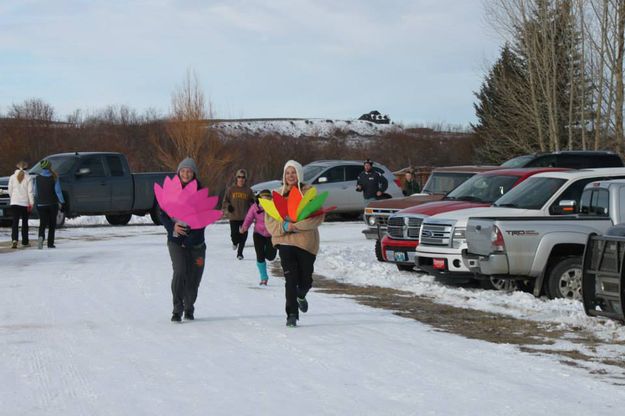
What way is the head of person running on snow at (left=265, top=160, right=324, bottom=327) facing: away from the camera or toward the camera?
toward the camera

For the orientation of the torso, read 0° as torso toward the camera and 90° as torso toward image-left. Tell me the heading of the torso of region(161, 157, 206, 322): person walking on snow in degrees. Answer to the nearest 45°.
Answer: approximately 0°

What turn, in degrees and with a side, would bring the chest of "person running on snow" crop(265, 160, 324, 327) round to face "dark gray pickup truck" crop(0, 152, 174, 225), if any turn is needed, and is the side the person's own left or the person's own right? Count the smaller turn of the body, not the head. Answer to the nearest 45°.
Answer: approximately 180°

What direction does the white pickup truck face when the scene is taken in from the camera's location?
facing the viewer and to the left of the viewer

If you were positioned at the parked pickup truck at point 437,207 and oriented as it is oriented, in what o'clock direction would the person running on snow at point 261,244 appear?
The person running on snow is roughly at 12 o'clock from the parked pickup truck.

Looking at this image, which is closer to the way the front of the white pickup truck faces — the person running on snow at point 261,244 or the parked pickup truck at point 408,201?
the person running on snow

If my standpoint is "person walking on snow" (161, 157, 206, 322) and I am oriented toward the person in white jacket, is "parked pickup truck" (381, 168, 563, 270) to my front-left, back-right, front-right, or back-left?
front-right

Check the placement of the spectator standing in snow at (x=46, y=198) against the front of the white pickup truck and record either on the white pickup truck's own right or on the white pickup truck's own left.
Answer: on the white pickup truck's own right

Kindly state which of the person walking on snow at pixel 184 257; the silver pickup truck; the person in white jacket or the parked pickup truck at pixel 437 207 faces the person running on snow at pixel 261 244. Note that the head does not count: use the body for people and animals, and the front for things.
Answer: the parked pickup truck

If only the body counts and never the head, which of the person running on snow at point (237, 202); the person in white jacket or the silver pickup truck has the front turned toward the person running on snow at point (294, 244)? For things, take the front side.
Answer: the person running on snow at point (237, 202)

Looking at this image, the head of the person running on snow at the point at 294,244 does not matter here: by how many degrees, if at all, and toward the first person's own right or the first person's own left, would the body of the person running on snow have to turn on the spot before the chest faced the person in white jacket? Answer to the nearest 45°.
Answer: approximately 135° to the first person's own right

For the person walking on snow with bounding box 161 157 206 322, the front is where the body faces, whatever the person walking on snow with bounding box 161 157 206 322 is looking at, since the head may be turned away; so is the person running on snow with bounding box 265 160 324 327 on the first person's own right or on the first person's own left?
on the first person's own left

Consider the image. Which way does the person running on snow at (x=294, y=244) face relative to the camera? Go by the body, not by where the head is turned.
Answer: toward the camera

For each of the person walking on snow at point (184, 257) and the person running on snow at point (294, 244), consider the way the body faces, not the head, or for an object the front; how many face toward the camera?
2

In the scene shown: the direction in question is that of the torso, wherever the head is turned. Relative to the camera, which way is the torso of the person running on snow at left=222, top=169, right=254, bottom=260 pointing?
toward the camera
